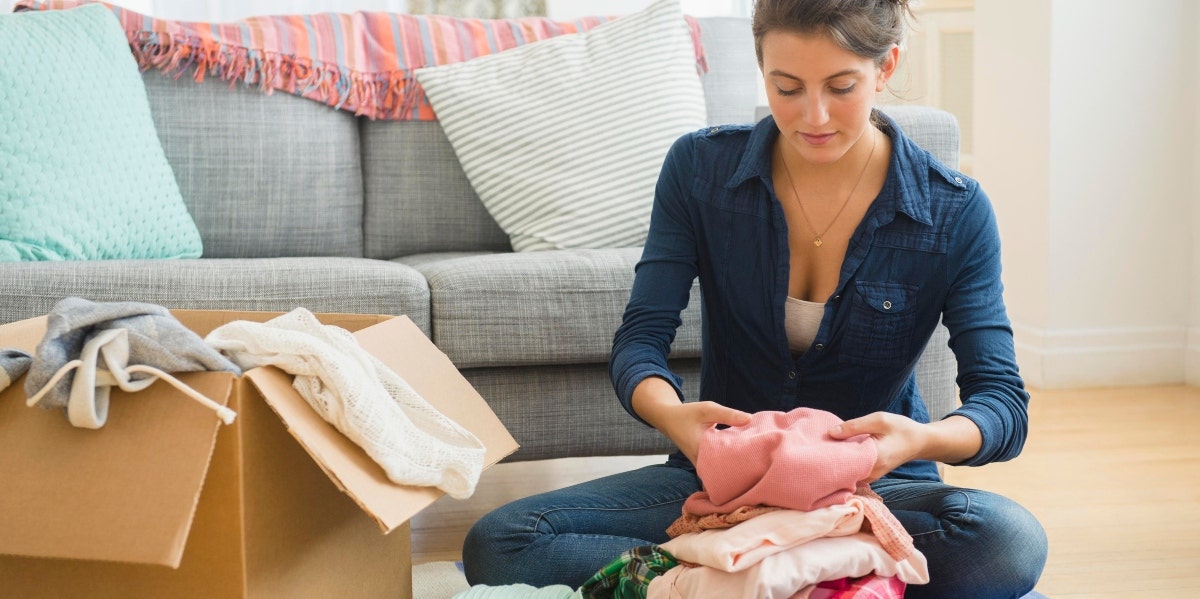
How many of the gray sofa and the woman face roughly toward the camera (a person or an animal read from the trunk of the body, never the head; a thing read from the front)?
2

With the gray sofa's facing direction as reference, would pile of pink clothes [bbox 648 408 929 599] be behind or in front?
in front

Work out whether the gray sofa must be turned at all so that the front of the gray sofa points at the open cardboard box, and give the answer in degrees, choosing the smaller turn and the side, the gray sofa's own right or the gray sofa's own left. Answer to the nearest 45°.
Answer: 0° — it already faces it

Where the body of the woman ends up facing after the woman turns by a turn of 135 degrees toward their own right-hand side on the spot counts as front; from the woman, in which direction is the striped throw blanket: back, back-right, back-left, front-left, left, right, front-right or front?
front

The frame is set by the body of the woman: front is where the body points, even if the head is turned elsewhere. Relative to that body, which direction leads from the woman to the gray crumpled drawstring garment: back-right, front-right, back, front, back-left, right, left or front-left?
front-right

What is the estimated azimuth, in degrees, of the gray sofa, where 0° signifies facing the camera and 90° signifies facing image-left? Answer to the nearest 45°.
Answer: approximately 0°
